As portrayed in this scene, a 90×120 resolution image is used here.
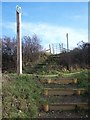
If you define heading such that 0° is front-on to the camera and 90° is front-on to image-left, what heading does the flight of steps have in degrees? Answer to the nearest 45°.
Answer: approximately 0°
